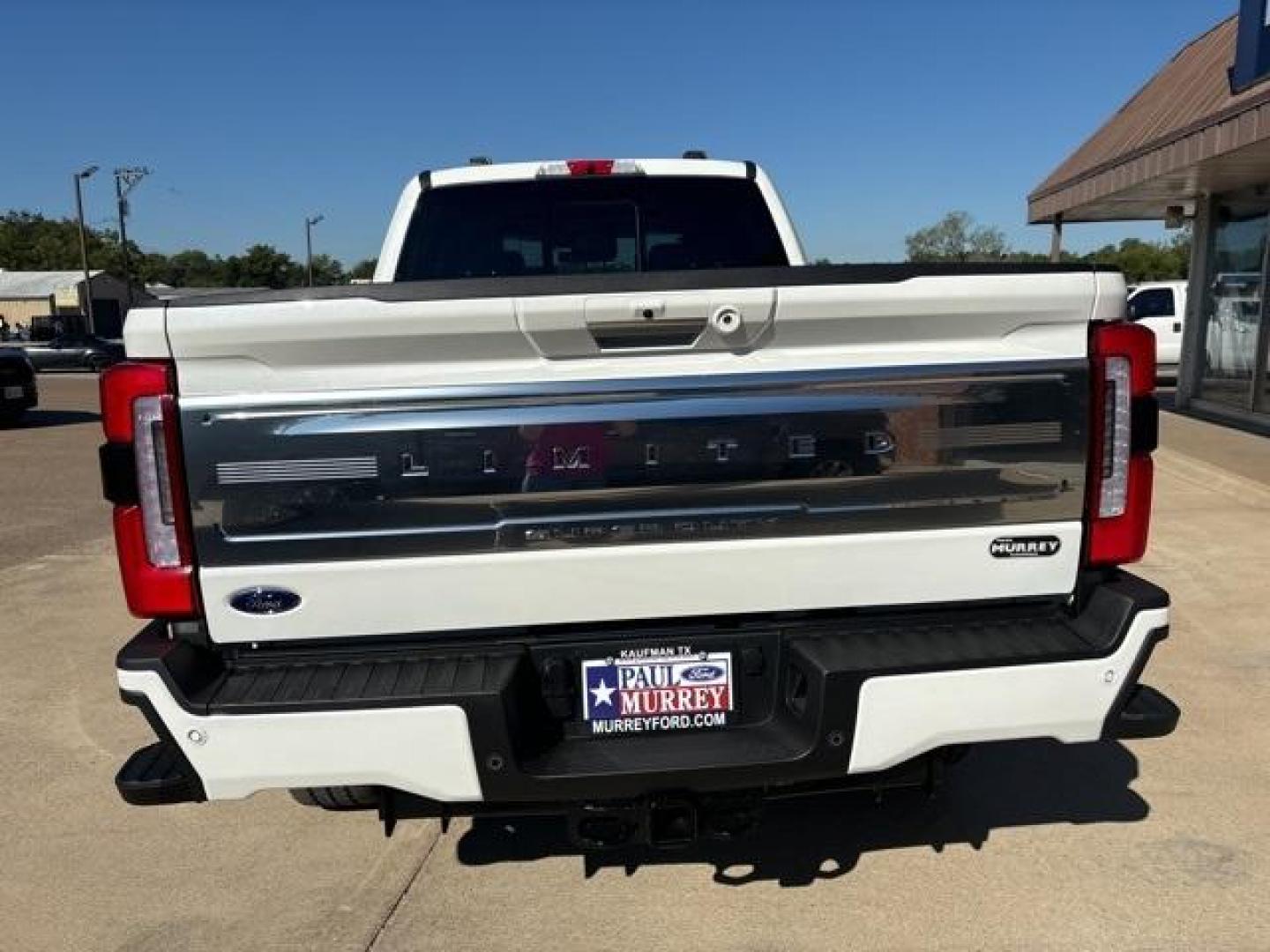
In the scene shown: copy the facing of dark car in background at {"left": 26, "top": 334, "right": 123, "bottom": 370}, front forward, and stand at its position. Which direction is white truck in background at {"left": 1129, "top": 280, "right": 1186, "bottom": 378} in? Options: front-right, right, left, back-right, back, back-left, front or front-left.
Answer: back-left

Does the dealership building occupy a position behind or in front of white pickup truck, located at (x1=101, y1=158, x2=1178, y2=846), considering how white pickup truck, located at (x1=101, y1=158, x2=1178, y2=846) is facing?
in front

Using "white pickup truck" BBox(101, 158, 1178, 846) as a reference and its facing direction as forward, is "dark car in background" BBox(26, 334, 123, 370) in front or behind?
in front

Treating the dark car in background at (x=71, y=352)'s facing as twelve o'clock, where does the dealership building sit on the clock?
The dealership building is roughly at 8 o'clock from the dark car in background.

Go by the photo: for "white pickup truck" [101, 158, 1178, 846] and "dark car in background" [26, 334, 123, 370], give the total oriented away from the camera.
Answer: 1

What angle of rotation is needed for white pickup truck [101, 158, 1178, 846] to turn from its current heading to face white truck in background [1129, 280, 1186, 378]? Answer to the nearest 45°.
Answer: approximately 45° to its right

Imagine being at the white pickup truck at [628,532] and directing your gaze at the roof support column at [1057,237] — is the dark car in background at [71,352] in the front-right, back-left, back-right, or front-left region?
front-left

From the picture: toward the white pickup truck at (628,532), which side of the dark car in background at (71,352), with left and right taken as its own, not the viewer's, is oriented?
left

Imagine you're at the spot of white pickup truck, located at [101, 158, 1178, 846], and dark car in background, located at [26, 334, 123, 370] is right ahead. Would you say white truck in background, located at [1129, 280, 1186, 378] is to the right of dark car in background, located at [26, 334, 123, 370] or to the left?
right

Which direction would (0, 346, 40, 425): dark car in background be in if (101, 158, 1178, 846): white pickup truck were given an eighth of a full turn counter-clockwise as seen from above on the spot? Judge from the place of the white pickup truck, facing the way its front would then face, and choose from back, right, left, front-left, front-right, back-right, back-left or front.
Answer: front

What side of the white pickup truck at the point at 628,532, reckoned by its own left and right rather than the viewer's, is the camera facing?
back

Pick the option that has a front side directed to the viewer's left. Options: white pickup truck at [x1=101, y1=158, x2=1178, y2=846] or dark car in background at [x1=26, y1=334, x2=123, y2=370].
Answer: the dark car in background

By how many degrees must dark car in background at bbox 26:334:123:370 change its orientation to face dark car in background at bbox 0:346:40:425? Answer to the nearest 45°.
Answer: approximately 90° to its left

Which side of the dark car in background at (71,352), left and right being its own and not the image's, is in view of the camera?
left
